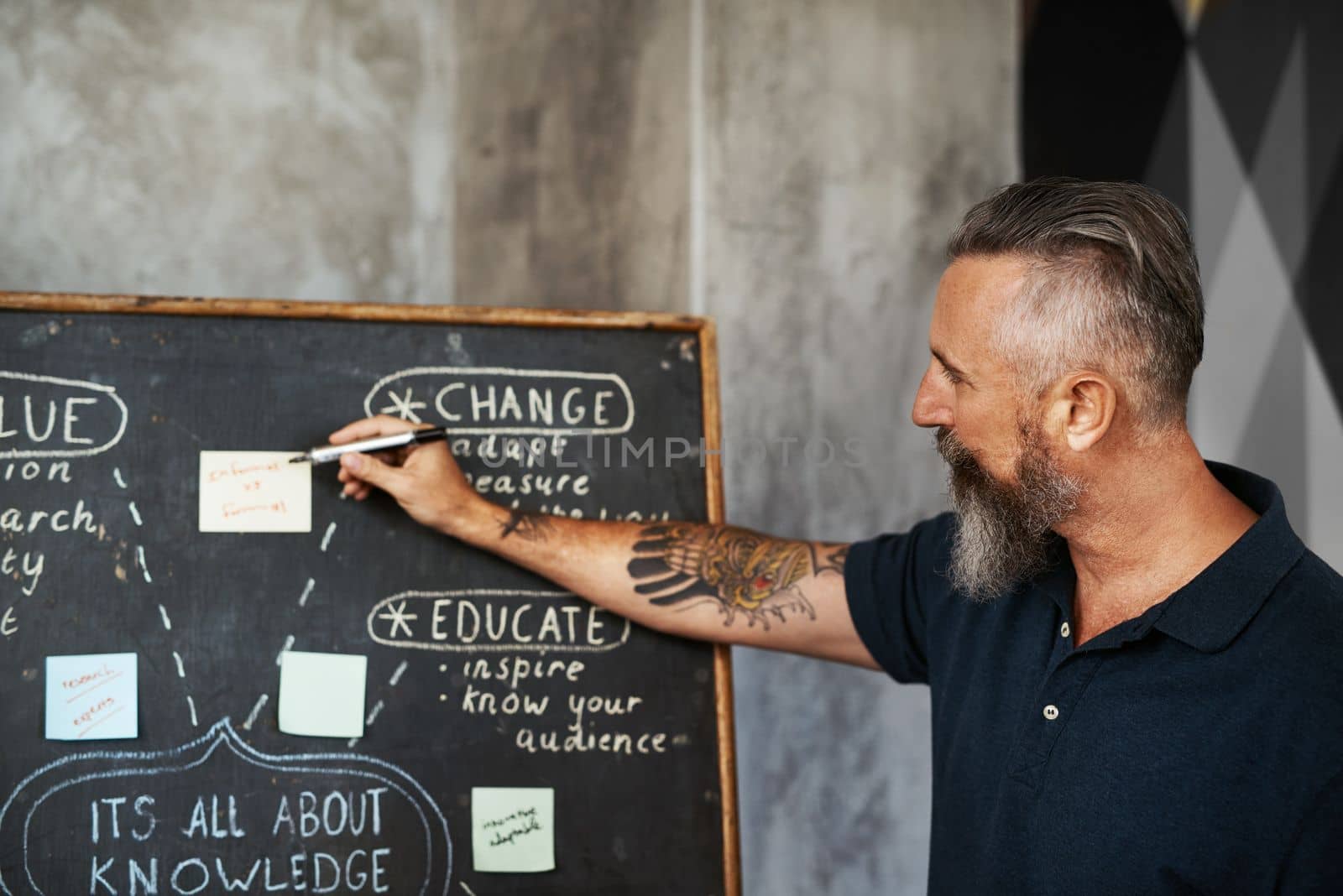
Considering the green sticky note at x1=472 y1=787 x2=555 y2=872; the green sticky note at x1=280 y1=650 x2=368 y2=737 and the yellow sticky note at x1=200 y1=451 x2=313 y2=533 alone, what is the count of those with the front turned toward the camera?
3

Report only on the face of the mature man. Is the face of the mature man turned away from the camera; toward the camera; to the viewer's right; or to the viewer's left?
to the viewer's left

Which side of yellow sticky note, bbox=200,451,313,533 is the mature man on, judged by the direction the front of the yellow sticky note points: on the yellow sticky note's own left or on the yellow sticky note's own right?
on the yellow sticky note's own left

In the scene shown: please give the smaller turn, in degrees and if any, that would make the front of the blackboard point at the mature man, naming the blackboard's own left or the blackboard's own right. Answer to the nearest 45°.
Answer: approximately 45° to the blackboard's own left

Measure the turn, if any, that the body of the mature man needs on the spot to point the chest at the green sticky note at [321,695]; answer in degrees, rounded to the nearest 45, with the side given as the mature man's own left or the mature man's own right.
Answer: approximately 45° to the mature man's own right

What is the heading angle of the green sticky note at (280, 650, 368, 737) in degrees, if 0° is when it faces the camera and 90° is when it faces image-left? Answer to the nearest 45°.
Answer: approximately 0°

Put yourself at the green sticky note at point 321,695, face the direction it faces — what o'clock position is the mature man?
The mature man is roughly at 10 o'clock from the green sticky note.

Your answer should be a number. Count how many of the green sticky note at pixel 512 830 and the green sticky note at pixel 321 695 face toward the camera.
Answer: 2
